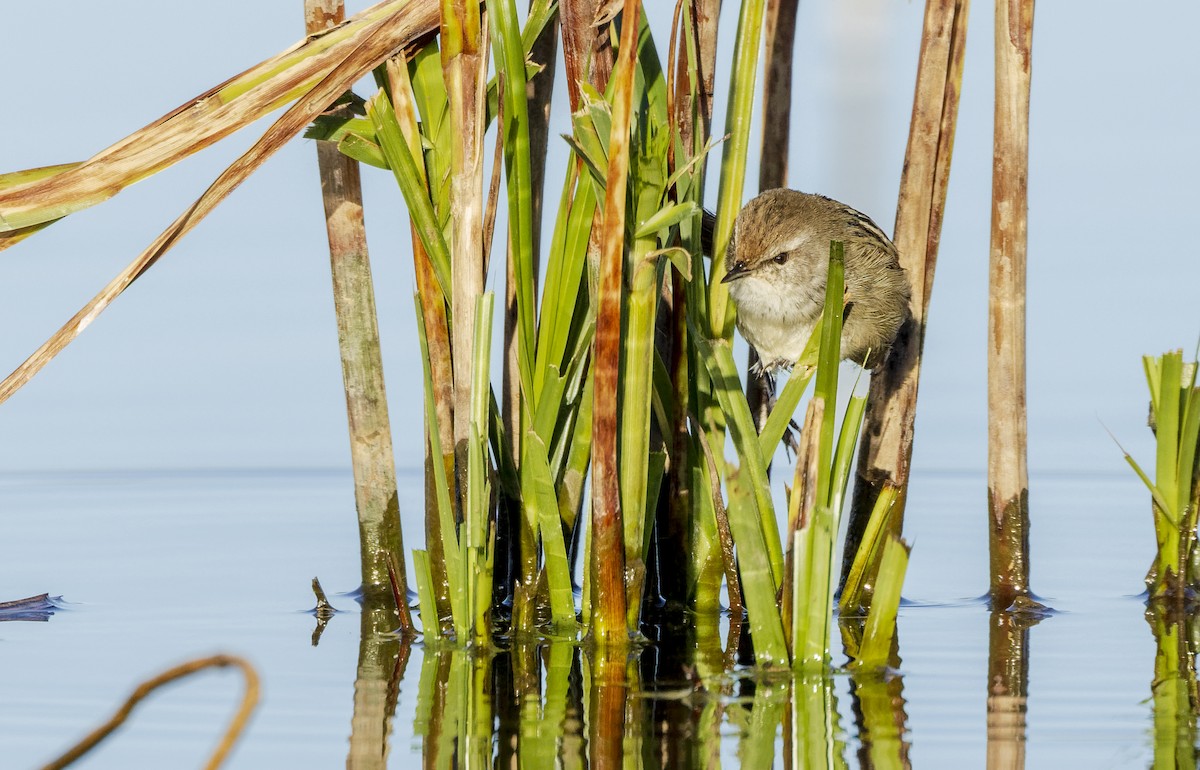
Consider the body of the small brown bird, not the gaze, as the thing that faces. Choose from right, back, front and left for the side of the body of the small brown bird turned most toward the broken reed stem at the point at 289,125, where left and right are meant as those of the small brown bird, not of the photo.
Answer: front

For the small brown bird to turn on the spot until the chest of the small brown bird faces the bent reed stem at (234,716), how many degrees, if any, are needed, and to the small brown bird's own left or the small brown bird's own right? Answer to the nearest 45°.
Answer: approximately 45° to the small brown bird's own left

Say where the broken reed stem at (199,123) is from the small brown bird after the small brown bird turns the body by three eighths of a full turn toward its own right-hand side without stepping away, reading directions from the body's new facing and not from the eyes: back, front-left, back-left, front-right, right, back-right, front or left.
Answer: back-left

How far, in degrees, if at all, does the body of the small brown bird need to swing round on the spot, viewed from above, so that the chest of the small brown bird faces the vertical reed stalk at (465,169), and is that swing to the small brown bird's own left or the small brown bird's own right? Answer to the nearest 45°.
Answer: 0° — it already faces it

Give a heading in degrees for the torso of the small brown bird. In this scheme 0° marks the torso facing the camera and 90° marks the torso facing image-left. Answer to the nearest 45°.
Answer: approximately 45°

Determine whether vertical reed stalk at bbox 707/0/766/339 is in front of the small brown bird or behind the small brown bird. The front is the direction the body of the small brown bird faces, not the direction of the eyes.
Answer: in front
